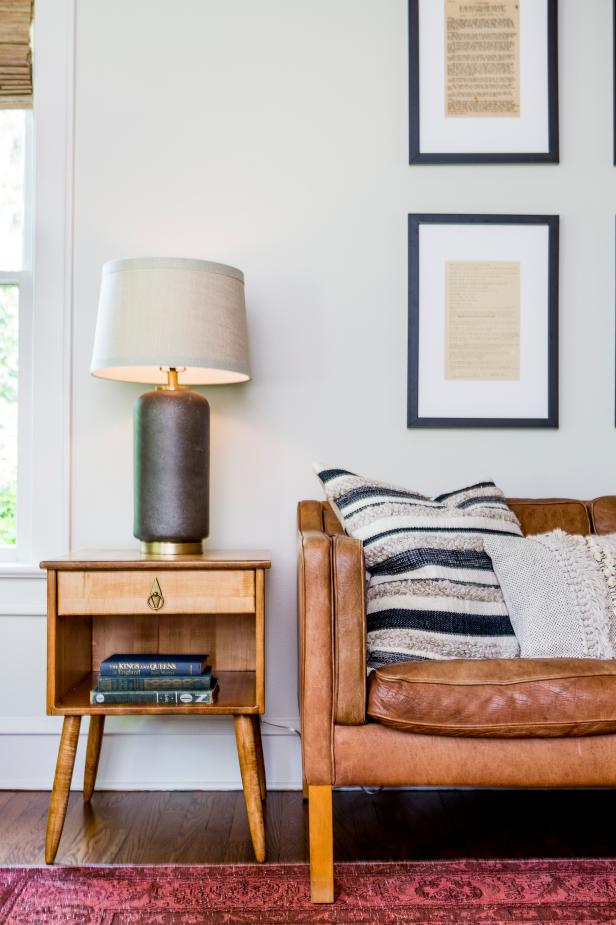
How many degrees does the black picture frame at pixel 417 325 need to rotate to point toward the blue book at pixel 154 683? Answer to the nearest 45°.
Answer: approximately 45° to its right

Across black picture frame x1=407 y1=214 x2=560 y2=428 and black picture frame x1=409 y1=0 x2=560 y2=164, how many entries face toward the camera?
2

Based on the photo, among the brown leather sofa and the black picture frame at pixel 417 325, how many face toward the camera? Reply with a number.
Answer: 2

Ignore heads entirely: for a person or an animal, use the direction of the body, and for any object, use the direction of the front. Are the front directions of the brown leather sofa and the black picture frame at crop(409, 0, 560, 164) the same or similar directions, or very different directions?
same or similar directions

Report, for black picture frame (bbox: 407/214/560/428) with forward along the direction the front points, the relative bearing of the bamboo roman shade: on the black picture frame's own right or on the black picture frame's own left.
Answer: on the black picture frame's own right

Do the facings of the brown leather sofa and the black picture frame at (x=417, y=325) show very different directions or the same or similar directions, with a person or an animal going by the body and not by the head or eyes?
same or similar directions

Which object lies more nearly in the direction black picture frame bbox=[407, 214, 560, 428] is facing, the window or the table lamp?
the table lamp

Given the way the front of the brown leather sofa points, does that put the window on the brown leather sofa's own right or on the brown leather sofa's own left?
on the brown leather sofa's own right

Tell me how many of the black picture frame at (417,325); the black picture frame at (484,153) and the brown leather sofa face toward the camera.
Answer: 3

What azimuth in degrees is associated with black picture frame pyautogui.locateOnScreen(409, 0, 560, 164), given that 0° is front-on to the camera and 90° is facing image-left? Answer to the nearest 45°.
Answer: approximately 0°

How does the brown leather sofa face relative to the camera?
toward the camera

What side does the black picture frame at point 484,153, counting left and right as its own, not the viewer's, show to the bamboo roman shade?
right

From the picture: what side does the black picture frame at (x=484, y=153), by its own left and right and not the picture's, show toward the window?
right
